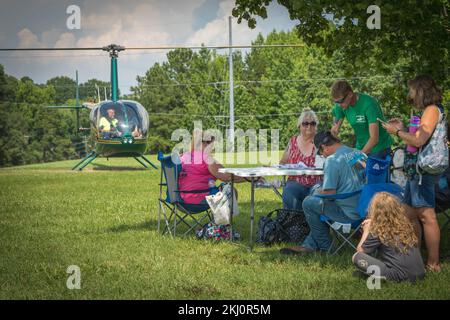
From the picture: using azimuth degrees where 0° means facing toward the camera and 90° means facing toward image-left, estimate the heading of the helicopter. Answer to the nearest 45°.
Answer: approximately 0°

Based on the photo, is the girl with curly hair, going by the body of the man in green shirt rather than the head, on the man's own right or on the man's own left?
on the man's own left

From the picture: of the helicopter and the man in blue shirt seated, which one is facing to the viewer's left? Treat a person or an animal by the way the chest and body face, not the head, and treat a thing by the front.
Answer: the man in blue shirt seated

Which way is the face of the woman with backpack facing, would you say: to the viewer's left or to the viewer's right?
to the viewer's left

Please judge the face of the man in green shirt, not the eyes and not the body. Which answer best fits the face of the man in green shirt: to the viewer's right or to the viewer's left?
to the viewer's left

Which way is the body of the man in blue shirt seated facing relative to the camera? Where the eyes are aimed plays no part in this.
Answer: to the viewer's left

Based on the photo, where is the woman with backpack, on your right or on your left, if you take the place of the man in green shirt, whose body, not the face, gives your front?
on your left

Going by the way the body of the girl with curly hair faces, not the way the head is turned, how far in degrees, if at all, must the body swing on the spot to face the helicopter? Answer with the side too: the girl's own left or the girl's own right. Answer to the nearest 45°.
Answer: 0° — they already face it

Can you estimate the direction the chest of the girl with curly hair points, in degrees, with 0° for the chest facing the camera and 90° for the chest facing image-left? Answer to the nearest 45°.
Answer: approximately 135°
